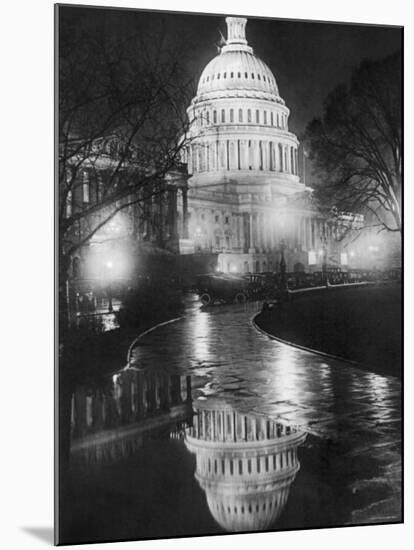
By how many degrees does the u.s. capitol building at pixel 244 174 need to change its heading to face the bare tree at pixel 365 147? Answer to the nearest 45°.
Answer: approximately 45° to its left

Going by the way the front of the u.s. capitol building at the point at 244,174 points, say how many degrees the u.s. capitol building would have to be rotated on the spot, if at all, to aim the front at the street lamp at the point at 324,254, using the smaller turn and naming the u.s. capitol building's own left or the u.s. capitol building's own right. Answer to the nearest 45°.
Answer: approximately 45° to the u.s. capitol building's own left

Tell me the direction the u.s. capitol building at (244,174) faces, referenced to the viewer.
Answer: facing the viewer and to the right of the viewer

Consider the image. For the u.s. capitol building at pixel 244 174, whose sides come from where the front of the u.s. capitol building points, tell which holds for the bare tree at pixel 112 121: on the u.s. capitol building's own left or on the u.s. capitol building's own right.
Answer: on the u.s. capitol building's own right
